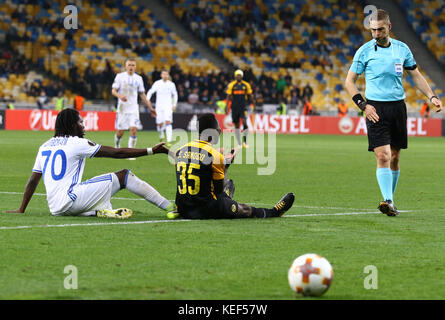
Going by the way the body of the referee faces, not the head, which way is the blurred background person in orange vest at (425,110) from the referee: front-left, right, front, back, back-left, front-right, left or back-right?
back

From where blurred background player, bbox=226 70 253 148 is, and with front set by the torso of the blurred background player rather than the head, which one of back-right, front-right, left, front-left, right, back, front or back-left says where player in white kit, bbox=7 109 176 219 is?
front

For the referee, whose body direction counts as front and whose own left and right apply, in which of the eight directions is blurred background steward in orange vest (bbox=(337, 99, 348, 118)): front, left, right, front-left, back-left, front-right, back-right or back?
back

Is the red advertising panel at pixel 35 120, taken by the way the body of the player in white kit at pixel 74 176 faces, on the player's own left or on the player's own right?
on the player's own left

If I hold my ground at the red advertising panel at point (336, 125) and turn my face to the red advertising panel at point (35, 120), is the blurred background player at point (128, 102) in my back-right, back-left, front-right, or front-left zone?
front-left

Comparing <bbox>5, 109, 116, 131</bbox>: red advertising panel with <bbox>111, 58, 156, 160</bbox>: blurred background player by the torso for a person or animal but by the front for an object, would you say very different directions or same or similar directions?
same or similar directions

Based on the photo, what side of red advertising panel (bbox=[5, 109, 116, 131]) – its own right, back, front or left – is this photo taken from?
front

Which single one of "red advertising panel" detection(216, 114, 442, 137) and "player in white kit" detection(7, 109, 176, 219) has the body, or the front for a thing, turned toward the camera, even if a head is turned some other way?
the red advertising panel

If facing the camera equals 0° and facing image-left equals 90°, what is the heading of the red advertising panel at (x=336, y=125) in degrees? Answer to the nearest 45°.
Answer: approximately 0°

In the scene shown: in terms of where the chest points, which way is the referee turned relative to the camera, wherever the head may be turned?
toward the camera

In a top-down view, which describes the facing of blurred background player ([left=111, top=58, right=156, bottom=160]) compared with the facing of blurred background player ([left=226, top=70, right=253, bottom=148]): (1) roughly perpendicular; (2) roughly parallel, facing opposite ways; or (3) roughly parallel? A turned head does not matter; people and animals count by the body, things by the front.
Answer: roughly parallel

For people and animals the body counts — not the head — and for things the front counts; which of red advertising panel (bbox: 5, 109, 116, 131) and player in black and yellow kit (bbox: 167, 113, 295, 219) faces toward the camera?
the red advertising panel

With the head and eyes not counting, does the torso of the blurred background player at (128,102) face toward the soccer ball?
yes

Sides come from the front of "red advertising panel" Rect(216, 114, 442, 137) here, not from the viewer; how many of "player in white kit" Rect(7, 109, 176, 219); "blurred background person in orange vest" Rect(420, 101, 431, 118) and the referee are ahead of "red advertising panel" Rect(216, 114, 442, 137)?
2

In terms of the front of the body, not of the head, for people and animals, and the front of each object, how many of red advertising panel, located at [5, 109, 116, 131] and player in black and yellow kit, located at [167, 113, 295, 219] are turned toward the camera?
1

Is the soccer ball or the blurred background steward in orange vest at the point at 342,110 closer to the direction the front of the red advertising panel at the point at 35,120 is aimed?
the soccer ball

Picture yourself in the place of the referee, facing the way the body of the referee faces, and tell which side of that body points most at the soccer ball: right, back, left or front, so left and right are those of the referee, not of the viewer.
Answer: front

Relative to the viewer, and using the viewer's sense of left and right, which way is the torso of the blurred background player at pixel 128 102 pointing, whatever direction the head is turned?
facing the viewer

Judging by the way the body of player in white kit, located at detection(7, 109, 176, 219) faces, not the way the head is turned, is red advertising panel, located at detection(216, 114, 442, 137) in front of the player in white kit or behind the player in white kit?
in front

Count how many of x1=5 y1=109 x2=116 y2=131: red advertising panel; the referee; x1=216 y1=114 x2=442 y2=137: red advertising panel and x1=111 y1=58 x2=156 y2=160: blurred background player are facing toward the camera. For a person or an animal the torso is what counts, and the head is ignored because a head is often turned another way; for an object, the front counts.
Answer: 4
